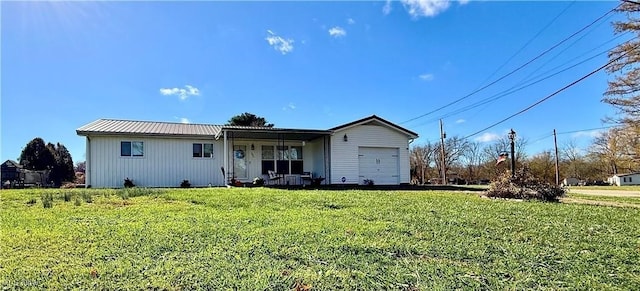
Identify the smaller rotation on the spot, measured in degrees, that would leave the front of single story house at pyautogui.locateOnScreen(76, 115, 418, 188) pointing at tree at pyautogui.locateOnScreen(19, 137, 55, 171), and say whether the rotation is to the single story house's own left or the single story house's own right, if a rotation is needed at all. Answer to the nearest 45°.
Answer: approximately 135° to the single story house's own right

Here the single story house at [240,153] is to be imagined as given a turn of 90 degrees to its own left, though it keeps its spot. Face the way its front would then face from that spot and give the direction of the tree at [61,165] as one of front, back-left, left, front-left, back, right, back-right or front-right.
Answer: back-left

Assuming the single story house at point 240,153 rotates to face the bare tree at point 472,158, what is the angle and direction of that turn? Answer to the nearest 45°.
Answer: approximately 135° to its left

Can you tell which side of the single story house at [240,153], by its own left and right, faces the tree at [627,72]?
left

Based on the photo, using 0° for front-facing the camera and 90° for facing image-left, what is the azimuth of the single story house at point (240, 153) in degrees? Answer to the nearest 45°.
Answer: approximately 0°

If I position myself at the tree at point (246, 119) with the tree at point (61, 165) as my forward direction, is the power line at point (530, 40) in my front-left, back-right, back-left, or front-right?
back-left
